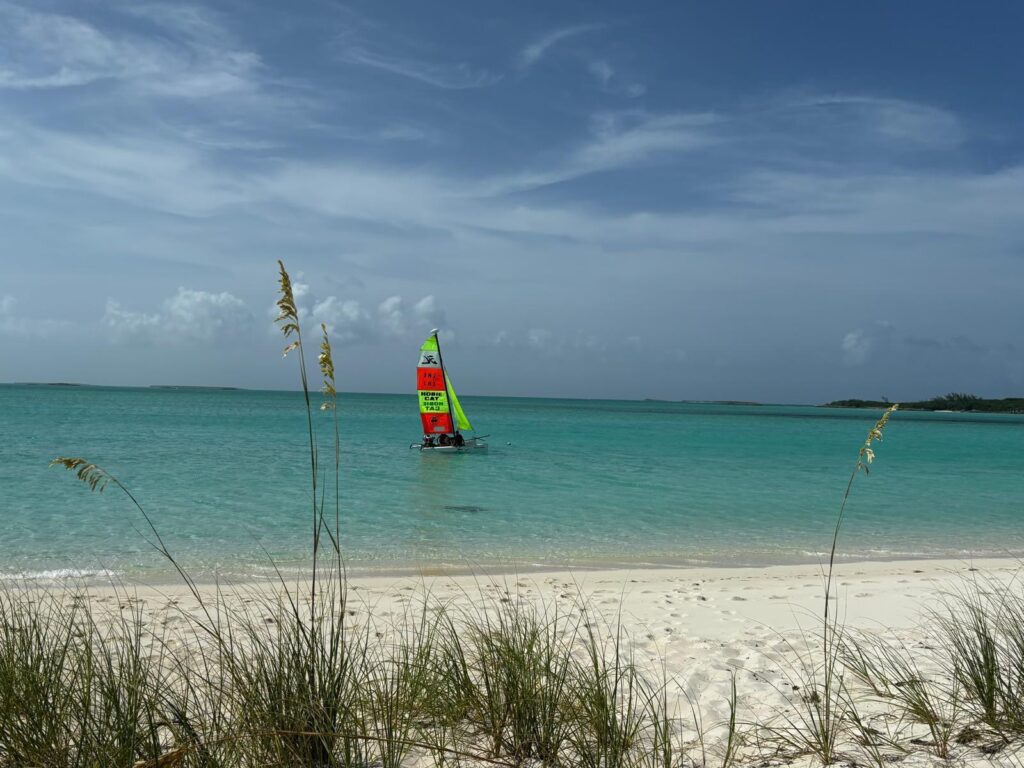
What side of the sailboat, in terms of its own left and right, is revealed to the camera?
right
